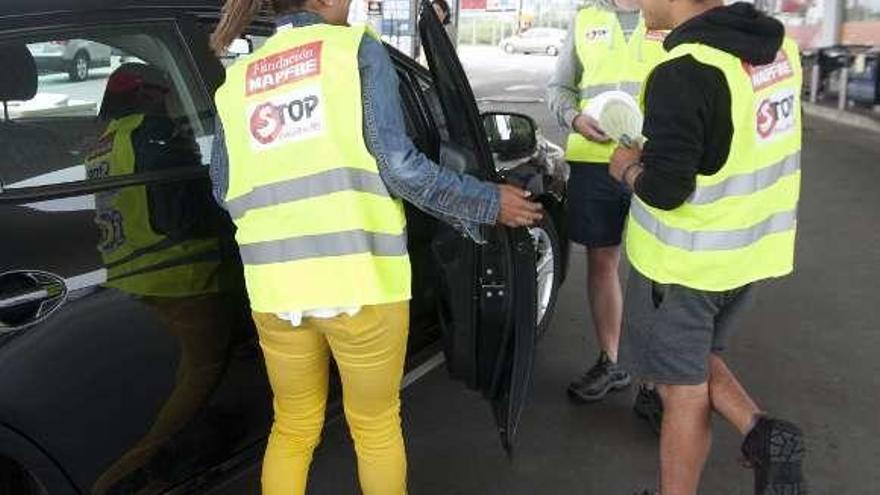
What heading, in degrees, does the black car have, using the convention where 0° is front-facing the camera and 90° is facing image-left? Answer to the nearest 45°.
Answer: approximately 225°

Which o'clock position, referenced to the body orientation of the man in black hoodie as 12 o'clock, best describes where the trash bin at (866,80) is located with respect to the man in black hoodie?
The trash bin is roughly at 2 o'clock from the man in black hoodie.

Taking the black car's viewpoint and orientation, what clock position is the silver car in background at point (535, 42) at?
The silver car in background is roughly at 11 o'clock from the black car.

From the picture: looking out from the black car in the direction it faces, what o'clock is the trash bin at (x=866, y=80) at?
The trash bin is roughly at 12 o'clock from the black car.

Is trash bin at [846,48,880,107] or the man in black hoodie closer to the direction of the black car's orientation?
the trash bin

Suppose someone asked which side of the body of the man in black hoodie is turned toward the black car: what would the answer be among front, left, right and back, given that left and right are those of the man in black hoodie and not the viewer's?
front

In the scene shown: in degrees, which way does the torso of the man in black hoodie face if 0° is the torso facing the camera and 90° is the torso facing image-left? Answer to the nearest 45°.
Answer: approximately 135°

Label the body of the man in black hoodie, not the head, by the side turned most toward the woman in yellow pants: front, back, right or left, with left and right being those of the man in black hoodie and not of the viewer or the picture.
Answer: left
